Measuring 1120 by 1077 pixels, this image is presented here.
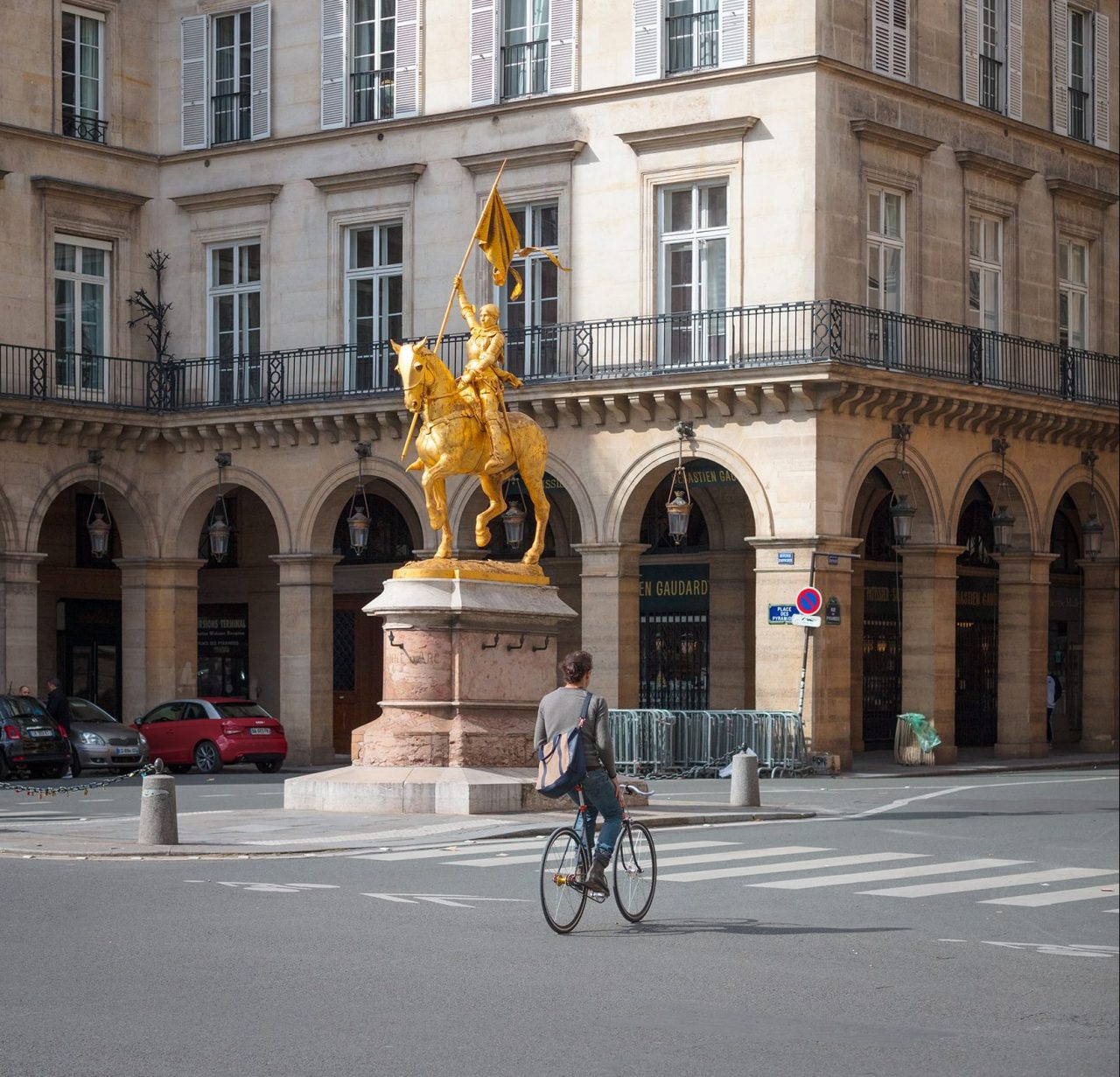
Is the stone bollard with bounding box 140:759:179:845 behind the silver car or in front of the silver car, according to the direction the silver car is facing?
in front

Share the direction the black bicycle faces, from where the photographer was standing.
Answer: facing away from the viewer and to the right of the viewer

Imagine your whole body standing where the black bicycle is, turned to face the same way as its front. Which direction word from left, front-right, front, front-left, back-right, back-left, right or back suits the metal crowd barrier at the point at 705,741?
front-left

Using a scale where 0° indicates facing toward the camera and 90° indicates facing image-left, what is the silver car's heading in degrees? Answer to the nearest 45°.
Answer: approximately 315°
